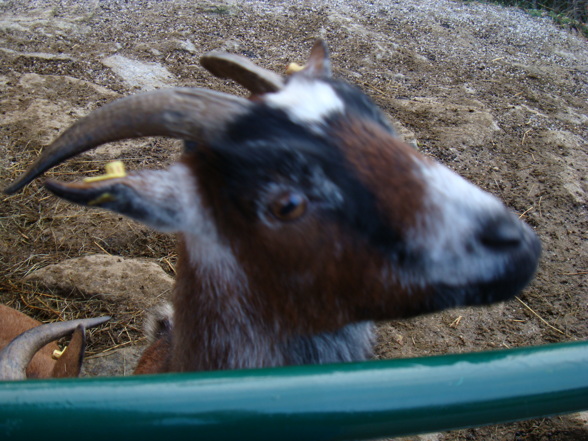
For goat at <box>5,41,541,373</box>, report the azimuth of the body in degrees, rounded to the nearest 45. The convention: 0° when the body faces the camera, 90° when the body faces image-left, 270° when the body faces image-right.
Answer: approximately 315°

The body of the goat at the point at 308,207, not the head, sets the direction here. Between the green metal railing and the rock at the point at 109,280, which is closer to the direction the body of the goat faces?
the green metal railing

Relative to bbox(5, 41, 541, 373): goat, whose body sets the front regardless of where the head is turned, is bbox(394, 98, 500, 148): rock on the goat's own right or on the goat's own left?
on the goat's own left

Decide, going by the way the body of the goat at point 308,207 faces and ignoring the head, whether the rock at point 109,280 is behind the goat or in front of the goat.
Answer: behind
